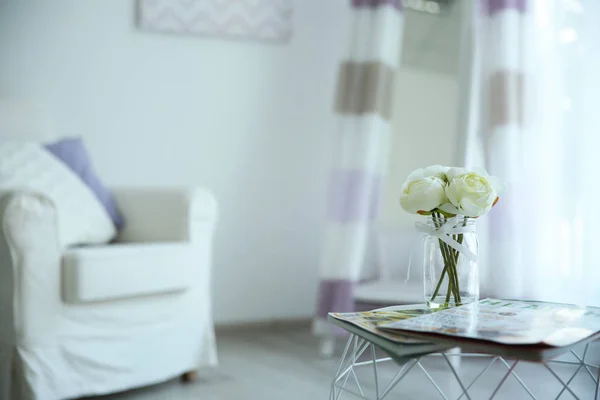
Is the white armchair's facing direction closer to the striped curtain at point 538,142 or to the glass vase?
the glass vase

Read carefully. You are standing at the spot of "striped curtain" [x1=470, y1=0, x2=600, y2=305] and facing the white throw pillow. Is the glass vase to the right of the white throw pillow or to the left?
left

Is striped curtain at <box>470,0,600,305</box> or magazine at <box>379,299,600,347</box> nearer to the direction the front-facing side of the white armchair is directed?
the magazine

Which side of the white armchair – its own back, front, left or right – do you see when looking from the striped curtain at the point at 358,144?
left

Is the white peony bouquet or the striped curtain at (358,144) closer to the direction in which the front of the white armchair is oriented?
the white peony bouquet

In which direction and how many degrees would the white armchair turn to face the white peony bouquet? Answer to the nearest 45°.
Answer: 0° — it already faces it

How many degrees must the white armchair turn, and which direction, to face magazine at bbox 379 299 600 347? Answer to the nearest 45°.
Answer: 0° — it already faces it

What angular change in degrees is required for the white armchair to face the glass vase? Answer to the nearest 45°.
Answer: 0° — it already faces it

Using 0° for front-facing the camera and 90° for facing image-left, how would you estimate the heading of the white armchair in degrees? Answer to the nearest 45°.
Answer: approximately 315°

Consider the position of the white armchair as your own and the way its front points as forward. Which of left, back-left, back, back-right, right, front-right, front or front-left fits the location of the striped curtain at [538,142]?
front-left
